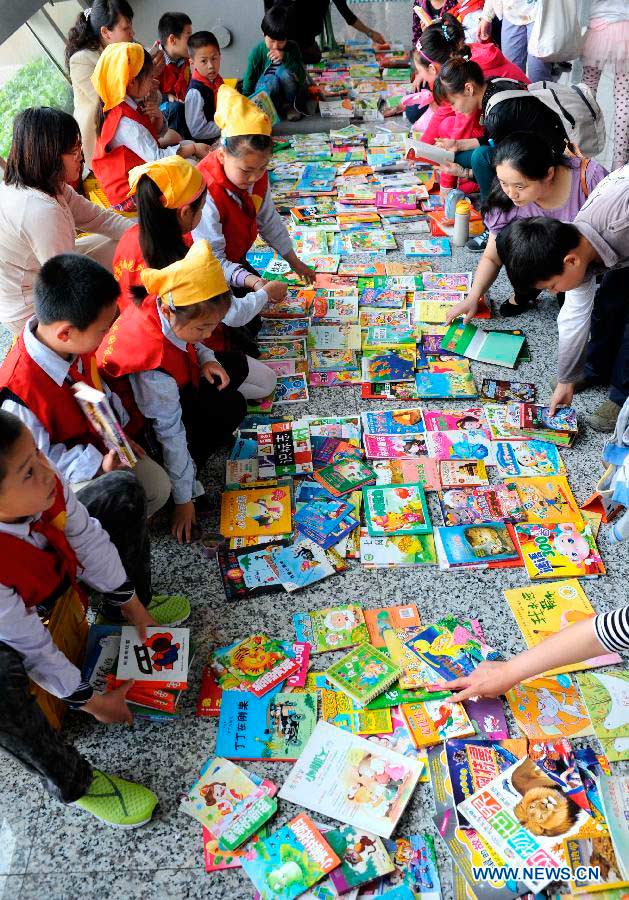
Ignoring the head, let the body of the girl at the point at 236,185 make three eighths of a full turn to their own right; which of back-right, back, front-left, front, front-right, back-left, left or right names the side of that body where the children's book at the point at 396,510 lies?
left

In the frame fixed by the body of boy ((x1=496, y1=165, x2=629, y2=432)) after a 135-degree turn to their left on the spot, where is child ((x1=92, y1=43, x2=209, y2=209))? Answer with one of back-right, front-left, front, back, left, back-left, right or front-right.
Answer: back

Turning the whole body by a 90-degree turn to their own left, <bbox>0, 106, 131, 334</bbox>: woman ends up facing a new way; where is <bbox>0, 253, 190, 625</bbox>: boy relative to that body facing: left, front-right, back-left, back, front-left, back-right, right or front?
back

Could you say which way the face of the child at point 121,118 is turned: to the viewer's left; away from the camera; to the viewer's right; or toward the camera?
to the viewer's right

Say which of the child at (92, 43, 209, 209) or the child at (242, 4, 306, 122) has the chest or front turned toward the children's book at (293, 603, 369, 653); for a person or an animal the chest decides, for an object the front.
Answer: the child at (242, 4, 306, 122)

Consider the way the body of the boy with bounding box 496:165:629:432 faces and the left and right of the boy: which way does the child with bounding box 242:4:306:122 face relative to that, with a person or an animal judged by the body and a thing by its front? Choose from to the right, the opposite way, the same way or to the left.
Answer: to the left

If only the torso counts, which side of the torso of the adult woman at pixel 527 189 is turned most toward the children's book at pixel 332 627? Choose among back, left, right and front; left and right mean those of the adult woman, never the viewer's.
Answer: front

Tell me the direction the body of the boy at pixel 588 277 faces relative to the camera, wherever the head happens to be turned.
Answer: to the viewer's left

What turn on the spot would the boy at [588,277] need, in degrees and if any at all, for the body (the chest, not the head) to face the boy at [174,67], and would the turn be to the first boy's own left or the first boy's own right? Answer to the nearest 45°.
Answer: approximately 45° to the first boy's own right

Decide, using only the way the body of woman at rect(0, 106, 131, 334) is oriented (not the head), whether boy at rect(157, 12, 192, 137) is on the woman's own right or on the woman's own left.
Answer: on the woman's own left
